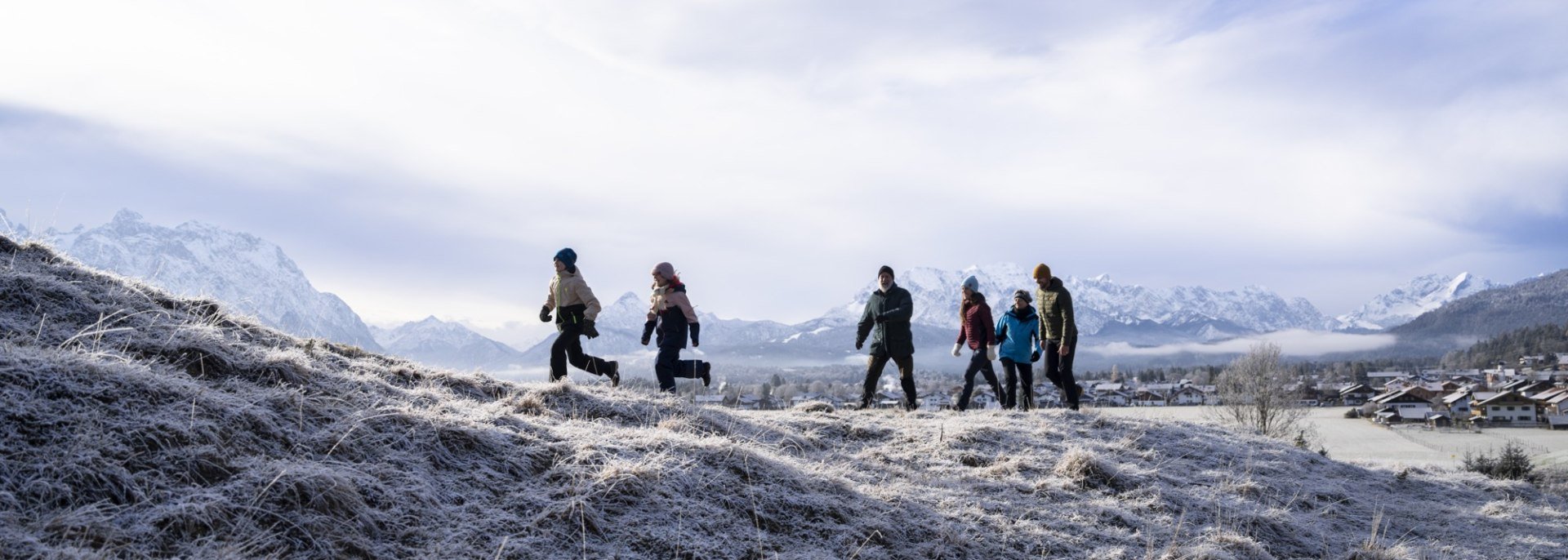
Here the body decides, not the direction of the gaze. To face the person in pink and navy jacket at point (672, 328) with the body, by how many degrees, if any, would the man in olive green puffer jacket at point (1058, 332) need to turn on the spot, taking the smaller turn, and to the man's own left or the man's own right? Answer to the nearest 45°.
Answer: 0° — they already face them

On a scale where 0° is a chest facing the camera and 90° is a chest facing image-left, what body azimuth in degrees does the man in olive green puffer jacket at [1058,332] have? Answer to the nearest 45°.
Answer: approximately 45°

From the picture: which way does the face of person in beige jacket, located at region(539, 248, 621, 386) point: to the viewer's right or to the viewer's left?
to the viewer's left

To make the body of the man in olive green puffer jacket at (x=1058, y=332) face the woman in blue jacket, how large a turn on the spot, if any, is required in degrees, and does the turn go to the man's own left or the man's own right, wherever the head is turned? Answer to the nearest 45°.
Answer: approximately 45° to the man's own right

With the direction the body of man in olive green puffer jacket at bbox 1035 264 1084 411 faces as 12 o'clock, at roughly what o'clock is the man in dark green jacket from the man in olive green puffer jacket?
The man in dark green jacket is roughly at 1 o'clock from the man in olive green puffer jacket.
